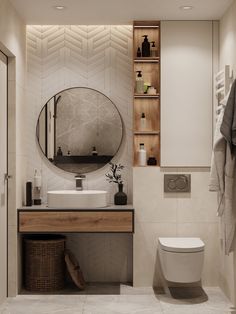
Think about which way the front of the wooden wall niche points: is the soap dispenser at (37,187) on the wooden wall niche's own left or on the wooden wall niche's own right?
on the wooden wall niche's own right

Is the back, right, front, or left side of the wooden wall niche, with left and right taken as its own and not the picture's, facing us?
front

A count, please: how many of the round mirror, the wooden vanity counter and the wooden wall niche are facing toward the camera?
3

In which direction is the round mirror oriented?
toward the camera

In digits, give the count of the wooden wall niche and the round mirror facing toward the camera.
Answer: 2

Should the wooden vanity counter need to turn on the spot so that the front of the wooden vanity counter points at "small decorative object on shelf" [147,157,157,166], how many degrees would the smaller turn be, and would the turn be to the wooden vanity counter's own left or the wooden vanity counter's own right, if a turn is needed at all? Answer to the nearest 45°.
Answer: approximately 90° to the wooden vanity counter's own left
